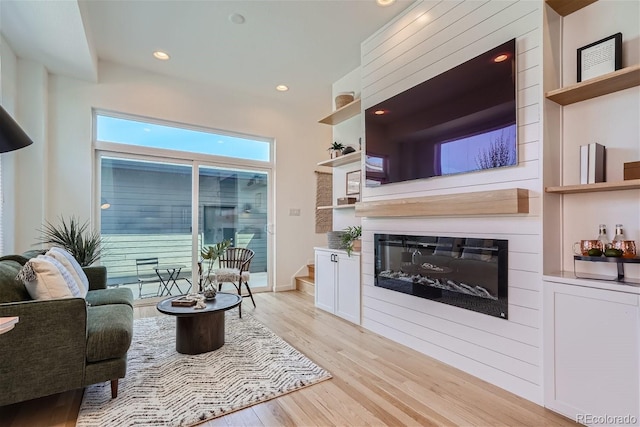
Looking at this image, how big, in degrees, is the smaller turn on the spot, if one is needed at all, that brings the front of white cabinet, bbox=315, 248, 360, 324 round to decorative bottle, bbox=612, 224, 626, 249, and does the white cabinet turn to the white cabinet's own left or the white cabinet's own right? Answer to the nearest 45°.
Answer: approximately 90° to the white cabinet's own left

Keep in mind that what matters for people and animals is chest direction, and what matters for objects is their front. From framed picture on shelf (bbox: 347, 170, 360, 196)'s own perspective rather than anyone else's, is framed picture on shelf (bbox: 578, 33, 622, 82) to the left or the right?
on its left

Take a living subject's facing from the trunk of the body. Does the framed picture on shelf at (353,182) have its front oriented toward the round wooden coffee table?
yes

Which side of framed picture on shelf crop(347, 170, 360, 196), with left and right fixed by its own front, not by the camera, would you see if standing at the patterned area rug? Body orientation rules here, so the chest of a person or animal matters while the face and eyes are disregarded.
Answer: front

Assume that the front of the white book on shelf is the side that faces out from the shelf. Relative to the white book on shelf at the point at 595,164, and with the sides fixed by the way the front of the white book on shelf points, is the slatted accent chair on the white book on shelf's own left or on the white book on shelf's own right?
on the white book on shelf's own right

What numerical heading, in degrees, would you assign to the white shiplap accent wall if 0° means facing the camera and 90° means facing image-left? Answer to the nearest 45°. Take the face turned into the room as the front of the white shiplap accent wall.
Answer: approximately 45°

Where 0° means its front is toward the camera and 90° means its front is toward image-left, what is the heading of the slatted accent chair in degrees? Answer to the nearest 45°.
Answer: approximately 45°

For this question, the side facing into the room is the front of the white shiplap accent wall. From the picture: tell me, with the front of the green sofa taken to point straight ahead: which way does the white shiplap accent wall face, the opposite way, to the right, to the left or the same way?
the opposite way
